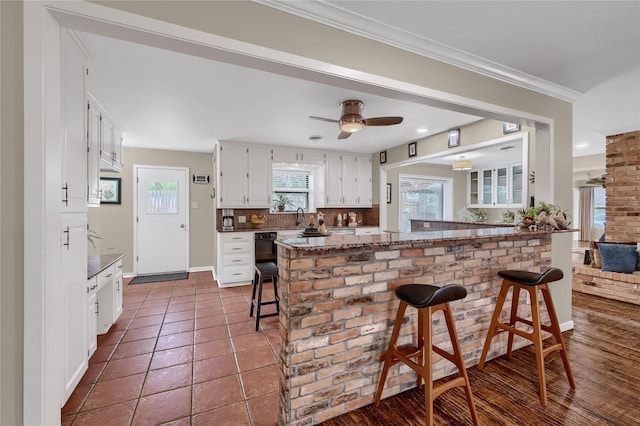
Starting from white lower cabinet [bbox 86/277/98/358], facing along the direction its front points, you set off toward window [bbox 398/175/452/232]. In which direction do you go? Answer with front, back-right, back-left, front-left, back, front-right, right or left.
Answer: front

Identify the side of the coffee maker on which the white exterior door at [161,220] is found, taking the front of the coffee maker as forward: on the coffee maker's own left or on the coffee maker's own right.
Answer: on the coffee maker's own right

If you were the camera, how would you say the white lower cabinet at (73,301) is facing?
facing to the right of the viewer

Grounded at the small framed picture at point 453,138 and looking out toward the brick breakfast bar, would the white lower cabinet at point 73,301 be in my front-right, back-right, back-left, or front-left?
front-right

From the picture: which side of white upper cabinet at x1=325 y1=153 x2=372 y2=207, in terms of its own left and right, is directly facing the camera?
front

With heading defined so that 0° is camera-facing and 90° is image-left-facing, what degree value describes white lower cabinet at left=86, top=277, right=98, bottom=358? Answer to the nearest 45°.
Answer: approximately 270°

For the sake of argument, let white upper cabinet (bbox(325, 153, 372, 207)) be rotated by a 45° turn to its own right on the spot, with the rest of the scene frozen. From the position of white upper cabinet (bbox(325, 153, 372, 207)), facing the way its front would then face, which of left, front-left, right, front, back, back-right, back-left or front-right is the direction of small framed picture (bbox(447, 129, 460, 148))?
left

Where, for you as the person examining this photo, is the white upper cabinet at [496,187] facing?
facing the viewer and to the left of the viewer

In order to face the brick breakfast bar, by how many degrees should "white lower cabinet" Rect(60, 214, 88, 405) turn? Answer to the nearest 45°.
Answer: approximately 45° to its right

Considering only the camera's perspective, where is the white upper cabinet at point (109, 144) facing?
facing to the right of the viewer

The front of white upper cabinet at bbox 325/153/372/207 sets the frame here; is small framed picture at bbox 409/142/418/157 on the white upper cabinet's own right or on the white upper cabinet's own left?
on the white upper cabinet's own left

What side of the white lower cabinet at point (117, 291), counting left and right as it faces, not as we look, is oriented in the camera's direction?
right

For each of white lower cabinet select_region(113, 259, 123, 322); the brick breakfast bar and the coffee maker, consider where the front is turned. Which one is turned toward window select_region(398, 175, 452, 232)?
the white lower cabinet

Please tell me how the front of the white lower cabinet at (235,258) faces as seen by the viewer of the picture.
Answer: facing the viewer
